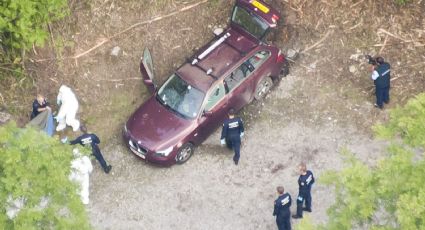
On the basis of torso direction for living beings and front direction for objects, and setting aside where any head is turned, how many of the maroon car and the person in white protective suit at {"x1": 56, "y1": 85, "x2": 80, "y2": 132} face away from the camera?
0

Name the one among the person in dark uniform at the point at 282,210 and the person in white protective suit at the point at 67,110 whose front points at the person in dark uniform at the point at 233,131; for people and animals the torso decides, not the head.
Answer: the person in dark uniform at the point at 282,210

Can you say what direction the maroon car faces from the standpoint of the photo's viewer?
facing the viewer and to the left of the viewer

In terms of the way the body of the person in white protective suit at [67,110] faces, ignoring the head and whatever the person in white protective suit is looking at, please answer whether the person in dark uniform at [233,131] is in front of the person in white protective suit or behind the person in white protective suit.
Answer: behind

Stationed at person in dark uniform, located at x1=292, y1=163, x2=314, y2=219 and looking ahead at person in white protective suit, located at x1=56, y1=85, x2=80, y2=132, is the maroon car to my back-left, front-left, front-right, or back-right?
front-right

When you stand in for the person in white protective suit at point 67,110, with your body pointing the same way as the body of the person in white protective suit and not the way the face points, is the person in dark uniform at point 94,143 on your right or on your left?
on your left

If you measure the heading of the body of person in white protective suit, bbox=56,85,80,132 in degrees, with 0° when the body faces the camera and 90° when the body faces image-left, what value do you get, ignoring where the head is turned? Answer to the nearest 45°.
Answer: approximately 90°

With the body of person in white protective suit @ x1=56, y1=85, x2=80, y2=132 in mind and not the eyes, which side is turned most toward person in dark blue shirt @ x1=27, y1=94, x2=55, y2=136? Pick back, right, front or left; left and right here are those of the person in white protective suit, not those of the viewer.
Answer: front

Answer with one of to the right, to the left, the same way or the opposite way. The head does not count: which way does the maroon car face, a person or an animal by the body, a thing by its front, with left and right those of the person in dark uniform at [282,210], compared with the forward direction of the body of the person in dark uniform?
to the left

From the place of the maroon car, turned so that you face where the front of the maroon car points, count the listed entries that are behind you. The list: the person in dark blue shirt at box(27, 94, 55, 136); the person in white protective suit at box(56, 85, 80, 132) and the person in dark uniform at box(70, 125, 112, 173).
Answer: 0

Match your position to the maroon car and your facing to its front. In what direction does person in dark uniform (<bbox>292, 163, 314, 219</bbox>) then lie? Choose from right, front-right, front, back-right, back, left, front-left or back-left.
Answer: left
